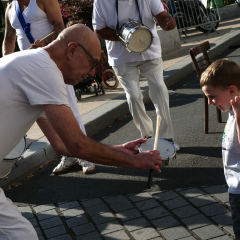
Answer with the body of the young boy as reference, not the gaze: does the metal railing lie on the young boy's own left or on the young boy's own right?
on the young boy's own right

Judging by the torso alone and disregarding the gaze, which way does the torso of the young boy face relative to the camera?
to the viewer's left

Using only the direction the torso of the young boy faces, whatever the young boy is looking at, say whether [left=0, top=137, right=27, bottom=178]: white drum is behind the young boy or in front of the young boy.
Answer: in front

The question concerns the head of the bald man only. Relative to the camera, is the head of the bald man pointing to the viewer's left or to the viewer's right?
to the viewer's right

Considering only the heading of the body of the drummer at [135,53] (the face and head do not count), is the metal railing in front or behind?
behind

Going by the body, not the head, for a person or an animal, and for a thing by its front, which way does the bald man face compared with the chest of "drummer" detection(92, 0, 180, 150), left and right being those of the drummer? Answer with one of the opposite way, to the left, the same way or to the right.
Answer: to the left

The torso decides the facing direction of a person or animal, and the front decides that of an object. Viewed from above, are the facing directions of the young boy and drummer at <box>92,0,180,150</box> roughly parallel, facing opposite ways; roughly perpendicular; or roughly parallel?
roughly perpendicular

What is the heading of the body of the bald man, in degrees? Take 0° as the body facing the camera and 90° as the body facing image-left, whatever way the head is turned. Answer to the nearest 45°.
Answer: approximately 270°

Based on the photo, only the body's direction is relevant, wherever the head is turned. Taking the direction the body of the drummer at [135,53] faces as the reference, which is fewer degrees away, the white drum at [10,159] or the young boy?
the young boy

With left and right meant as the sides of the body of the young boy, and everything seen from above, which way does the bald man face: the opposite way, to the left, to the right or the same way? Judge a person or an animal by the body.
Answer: the opposite way

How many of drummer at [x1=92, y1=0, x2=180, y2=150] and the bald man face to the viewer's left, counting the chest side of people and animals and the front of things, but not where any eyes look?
0

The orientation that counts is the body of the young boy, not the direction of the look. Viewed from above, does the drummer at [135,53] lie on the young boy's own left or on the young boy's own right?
on the young boy's own right

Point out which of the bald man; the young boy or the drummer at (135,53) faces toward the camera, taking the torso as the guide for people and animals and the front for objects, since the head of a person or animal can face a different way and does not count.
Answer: the drummer

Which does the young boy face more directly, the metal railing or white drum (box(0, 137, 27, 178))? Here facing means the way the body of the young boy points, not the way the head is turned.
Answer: the white drum

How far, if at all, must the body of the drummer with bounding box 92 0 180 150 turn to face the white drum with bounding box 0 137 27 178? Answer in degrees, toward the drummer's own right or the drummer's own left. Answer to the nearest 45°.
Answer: approximately 45° to the drummer's own right

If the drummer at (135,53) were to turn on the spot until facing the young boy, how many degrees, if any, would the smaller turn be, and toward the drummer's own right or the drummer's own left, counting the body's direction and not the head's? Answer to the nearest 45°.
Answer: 0° — they already face them
